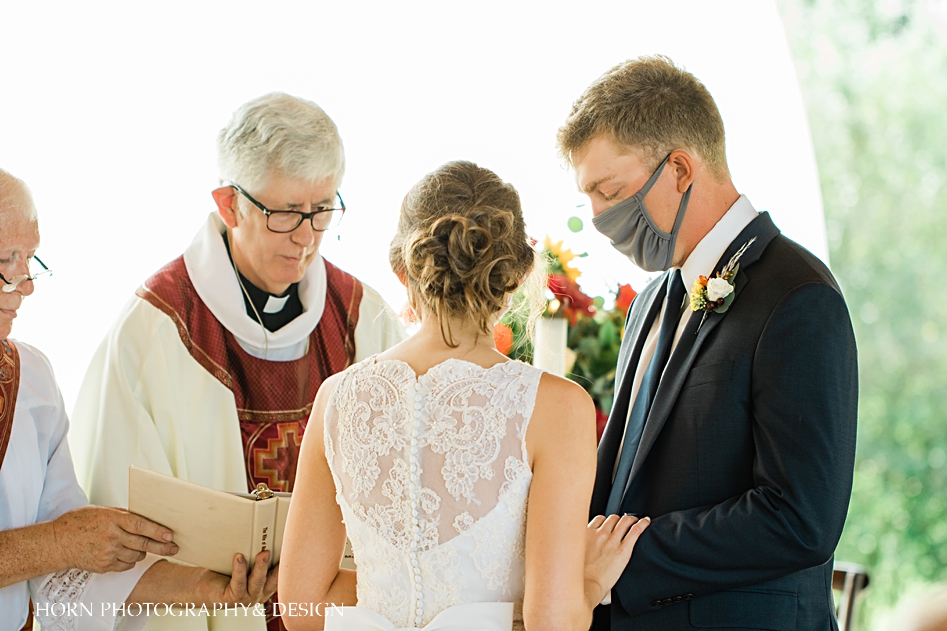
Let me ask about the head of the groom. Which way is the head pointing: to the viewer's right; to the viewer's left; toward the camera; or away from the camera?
to the viewer's left

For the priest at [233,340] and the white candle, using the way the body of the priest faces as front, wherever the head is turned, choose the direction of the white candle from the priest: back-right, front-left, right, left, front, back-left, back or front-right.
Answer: front-left

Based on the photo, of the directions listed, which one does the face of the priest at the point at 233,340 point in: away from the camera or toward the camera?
toward the camera

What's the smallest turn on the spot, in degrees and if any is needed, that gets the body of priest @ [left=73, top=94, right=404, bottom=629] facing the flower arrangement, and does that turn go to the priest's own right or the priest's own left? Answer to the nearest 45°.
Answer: approximately 45° to the priest's own left

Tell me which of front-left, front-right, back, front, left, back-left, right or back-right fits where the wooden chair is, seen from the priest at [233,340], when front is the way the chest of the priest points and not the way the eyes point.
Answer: front-left

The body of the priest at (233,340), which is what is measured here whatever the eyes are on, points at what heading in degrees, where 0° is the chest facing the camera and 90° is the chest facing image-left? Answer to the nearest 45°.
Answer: approximately 315°

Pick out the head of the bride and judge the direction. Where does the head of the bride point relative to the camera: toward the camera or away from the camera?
away from the camera

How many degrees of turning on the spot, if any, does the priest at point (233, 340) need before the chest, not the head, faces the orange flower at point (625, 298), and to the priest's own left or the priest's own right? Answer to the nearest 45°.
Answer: approximately 45° to the priest's own left
